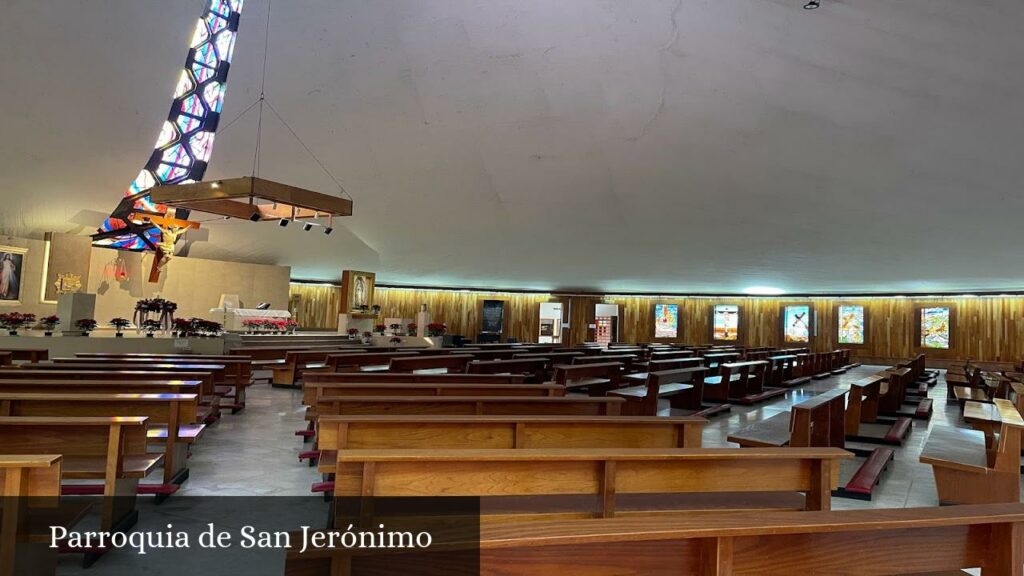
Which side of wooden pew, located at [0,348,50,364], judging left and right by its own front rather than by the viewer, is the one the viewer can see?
back

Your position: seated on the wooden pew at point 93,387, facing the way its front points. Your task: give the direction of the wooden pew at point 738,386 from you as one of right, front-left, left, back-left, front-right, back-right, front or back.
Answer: right

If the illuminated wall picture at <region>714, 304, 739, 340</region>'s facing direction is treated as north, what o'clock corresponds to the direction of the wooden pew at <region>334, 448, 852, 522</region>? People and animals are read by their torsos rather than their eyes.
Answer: The wooden pew is roughly at 12 o'clock from the illuminated wall picture.

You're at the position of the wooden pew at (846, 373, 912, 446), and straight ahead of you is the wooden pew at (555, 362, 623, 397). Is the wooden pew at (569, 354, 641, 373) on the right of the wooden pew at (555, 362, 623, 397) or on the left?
right

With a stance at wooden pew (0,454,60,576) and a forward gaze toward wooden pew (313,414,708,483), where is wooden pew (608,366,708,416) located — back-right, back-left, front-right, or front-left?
front-left

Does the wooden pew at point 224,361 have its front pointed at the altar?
yes

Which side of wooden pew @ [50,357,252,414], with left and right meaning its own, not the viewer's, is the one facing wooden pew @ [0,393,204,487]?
back

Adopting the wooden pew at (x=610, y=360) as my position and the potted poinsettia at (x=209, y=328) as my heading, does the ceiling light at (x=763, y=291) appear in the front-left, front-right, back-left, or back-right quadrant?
back-right

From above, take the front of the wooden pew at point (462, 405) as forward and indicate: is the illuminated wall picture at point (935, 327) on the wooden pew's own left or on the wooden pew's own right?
on the wooden pew's own right

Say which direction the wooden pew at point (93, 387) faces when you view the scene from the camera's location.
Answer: facing away from the viewer

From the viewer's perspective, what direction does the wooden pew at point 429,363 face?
away from the camera

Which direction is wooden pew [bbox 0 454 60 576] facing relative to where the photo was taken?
away from the camera

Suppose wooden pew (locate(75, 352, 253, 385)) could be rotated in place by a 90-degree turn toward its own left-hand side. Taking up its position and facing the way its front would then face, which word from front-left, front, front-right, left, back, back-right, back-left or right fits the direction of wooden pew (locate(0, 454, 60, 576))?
left

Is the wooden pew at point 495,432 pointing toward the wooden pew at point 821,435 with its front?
no

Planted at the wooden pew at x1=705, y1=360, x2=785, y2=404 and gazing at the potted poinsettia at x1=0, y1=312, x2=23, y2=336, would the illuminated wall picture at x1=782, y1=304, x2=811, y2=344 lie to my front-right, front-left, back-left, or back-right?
back-right

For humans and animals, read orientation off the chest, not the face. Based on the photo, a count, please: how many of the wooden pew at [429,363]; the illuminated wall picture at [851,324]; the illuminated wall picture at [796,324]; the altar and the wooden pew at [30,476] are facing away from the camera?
2

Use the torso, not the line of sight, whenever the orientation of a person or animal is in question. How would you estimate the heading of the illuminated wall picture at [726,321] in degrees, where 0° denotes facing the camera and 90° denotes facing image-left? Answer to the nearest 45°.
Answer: approximately 0°

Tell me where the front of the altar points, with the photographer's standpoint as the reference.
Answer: facing the viewer

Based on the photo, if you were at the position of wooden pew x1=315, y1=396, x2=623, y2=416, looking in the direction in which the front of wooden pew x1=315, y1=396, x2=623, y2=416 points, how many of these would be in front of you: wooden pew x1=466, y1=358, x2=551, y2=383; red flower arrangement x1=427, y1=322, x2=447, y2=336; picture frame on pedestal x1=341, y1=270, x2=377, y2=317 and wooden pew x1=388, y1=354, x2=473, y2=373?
4
